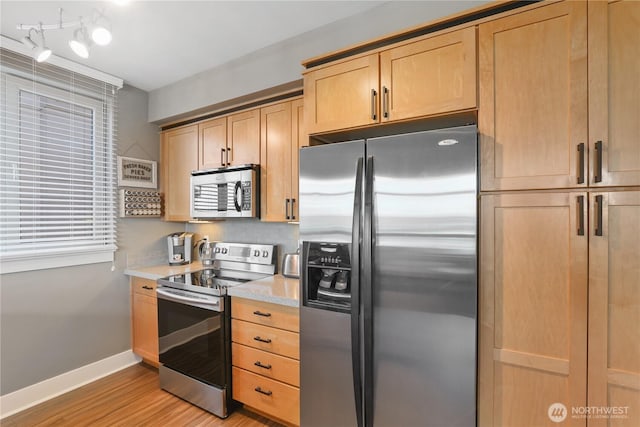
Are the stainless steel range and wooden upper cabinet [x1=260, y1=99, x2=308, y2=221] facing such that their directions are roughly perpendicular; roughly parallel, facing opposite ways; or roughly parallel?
roughly parallel

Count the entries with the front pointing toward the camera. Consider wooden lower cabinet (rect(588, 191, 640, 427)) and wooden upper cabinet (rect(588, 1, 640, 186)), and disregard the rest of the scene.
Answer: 2

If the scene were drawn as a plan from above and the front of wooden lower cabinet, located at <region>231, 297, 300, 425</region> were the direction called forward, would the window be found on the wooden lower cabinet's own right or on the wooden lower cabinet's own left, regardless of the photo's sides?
on the wooden lower cabinet's own right

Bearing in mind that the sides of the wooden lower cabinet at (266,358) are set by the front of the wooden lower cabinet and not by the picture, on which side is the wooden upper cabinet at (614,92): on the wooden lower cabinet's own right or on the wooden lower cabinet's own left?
on the wooden lower cabinet's own left

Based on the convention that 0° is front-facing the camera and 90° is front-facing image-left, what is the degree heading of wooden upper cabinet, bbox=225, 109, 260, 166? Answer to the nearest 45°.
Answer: approximately 45°

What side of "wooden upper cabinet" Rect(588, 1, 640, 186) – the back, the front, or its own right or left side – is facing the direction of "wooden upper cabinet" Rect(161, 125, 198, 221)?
right

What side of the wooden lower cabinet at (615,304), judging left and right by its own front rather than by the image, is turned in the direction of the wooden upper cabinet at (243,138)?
right

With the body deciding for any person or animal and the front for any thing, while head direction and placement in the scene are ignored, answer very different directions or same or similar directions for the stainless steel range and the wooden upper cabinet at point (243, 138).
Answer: same or similar directions

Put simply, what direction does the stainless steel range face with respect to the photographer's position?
facing the viewer and to the left of the viewer

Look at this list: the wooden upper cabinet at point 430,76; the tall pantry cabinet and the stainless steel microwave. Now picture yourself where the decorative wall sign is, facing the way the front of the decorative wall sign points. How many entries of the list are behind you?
0

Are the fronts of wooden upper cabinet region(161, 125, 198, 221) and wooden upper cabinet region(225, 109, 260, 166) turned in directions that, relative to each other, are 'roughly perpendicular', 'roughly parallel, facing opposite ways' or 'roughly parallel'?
roughly parallel

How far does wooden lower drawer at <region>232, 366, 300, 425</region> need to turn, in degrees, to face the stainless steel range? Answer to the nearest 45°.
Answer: approximately 90° to its right

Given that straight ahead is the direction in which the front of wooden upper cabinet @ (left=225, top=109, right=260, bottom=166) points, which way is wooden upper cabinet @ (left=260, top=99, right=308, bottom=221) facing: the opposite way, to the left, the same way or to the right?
the same way
